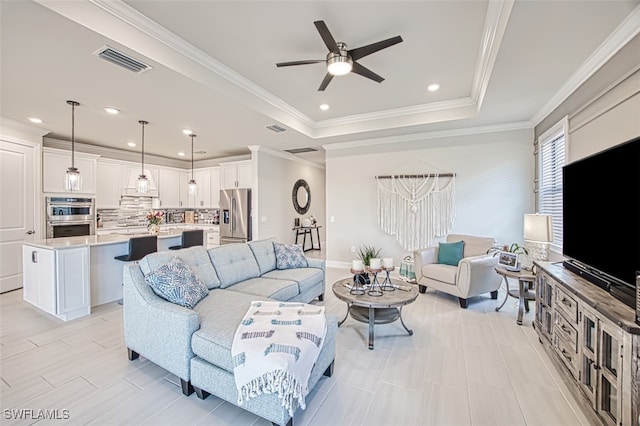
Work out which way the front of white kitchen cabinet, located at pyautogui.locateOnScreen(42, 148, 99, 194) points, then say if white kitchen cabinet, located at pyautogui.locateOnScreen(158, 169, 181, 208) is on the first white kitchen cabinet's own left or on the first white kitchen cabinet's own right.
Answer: on the first white kitchen cabinet's own left

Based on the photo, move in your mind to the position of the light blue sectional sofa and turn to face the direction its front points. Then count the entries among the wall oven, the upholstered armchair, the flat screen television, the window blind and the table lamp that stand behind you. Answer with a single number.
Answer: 1

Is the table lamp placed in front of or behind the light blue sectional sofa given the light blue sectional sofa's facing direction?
in front

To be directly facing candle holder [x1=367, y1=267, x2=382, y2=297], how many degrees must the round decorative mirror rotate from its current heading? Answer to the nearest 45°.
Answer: approximately 45° to its right

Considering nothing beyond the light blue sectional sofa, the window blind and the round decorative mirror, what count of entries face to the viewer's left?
1

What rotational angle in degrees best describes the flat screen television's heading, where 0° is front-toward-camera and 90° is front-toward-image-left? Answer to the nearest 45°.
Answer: approximately 45°

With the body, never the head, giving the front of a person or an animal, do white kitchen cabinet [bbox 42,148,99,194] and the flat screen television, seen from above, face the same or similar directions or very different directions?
very different directions

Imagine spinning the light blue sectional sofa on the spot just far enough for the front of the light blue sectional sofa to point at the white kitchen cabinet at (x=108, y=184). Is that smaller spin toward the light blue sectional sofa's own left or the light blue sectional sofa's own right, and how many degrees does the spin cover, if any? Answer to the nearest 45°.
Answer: approximately 180°

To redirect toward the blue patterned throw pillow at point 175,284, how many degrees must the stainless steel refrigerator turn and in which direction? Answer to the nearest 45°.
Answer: approximately 45° to its left

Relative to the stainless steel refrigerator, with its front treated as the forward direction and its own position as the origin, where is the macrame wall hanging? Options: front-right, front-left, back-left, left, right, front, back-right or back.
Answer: left

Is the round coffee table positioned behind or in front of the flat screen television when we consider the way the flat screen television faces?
in front

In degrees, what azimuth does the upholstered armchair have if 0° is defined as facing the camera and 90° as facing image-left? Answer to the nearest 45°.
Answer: approximately 45°

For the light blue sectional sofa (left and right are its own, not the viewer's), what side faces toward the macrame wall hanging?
left

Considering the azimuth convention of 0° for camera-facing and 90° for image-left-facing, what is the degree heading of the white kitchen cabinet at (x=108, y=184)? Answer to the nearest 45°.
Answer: approximately 315°

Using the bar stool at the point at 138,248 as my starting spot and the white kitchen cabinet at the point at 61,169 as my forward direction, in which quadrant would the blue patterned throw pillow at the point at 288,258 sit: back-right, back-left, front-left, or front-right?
back-right

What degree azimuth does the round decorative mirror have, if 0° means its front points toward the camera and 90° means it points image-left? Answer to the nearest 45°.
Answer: approximately 315°

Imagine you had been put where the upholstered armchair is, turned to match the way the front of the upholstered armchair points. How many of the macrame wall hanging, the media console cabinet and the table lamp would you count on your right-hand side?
1
